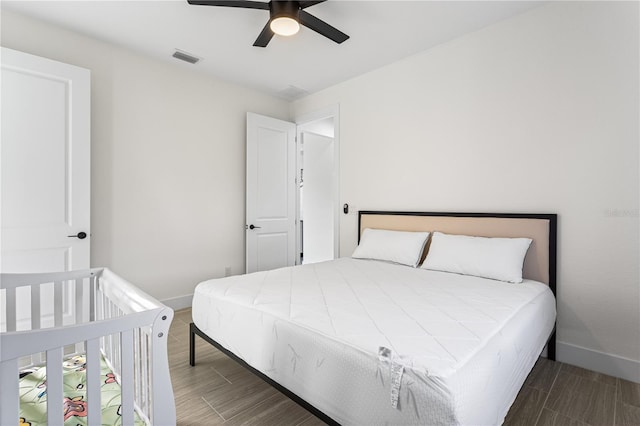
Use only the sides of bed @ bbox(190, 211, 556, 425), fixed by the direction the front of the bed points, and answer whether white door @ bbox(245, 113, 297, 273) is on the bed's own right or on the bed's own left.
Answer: on the bed's own right

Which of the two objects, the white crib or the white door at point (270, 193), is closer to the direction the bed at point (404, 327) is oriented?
the white crib

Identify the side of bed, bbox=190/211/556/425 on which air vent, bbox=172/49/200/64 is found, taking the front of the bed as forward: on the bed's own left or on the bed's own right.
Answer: on the bed's own right

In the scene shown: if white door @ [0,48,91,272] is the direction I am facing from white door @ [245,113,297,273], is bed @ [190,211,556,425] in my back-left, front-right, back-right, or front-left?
front-left

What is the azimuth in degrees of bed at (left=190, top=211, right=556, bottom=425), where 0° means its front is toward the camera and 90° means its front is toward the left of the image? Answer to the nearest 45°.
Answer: approximately 45°

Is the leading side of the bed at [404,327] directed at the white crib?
yes

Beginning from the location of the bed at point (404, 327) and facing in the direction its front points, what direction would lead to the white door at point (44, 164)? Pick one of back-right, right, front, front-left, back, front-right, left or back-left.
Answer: front-right
